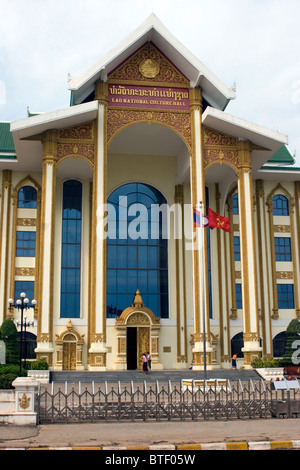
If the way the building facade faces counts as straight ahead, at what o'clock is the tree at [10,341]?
The tree is roughly at 2 o'clock from the building facade.

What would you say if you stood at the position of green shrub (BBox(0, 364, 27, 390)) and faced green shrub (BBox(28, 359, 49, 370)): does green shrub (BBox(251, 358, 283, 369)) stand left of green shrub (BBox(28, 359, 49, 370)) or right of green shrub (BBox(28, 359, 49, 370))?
right

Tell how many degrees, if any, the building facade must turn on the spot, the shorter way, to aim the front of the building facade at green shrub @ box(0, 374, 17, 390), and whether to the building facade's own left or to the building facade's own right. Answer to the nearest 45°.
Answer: approximately 45° to the building facade's own right

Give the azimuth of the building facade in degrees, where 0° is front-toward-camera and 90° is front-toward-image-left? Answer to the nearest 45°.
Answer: approximately 0°
